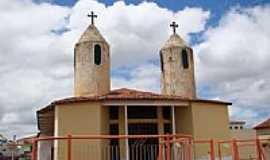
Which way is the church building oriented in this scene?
toward the camera

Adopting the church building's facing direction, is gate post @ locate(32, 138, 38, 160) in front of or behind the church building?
in front
